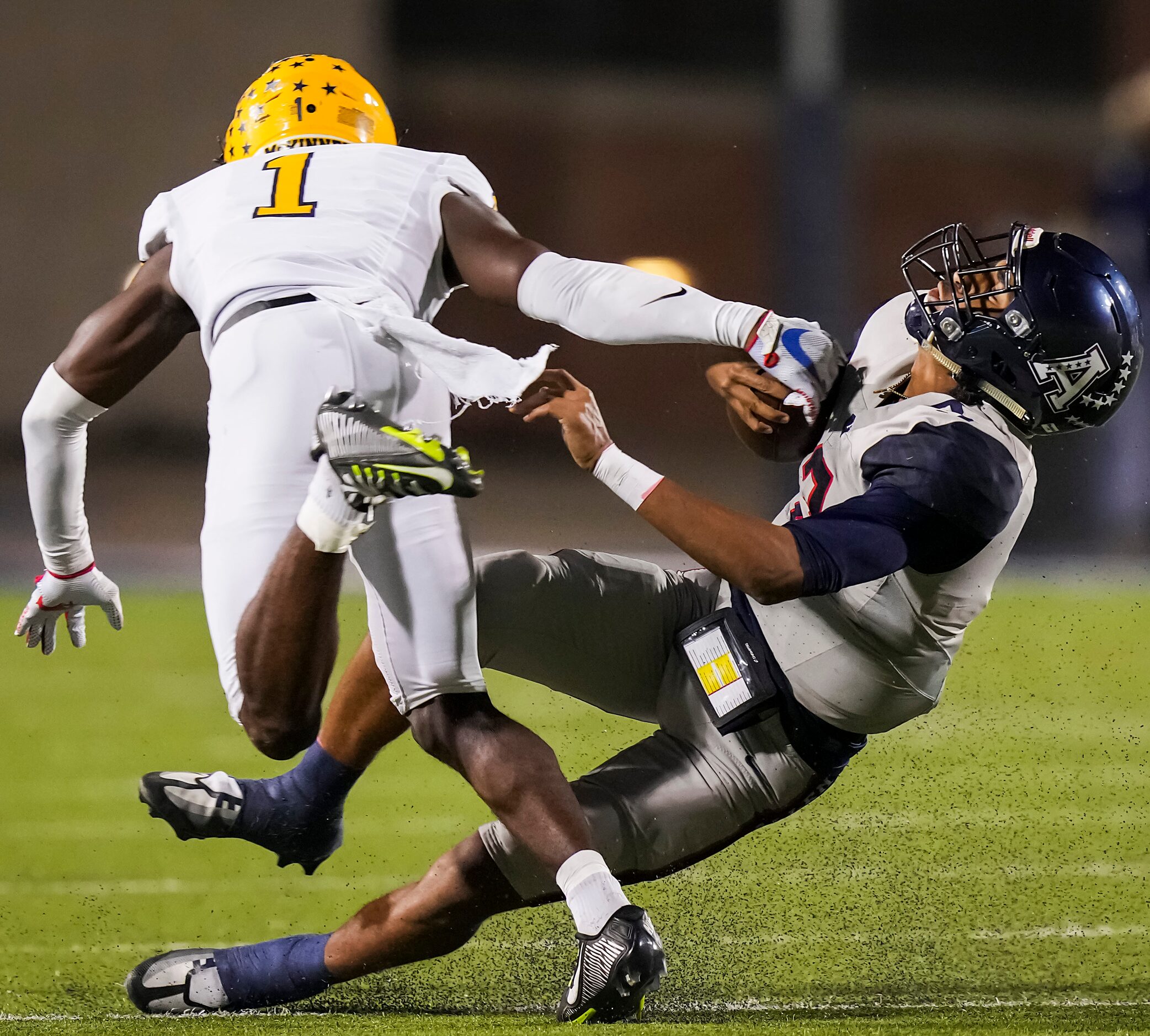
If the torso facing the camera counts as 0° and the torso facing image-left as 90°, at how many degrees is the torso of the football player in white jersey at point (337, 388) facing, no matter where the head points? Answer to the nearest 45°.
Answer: approximately 180°
